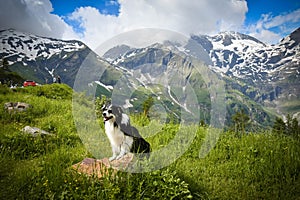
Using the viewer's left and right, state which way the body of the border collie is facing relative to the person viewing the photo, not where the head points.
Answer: facing the viewer and to the left of the viewer

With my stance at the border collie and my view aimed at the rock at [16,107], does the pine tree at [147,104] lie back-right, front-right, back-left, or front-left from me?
front-right

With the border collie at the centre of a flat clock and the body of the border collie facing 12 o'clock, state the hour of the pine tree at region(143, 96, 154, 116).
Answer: The pine tree is roughly at 5 o'clock from the border collie.

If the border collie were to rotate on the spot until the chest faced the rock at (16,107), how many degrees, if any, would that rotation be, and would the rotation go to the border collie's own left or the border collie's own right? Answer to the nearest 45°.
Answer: approximately 90° to the border collie's own right
